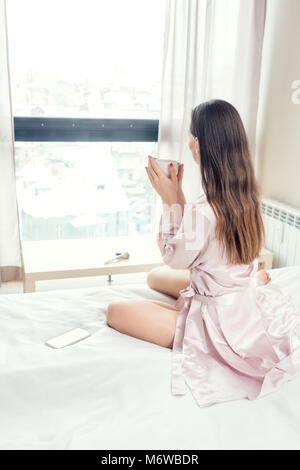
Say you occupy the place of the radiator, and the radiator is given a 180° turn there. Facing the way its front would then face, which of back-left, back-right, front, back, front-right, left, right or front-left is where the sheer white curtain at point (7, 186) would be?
back-left

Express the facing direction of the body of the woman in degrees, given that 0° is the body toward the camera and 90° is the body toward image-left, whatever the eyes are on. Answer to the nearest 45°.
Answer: approximately 135°

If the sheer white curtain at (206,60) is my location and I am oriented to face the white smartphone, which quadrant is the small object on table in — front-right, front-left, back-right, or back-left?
front-right

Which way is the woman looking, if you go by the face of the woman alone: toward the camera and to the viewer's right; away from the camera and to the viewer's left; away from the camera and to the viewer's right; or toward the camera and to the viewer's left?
away from the camera and to the viewer's left

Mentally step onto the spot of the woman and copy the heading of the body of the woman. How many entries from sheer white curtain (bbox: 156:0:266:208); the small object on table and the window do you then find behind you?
0

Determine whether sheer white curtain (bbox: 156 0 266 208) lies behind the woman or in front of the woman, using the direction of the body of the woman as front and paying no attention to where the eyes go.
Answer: in front

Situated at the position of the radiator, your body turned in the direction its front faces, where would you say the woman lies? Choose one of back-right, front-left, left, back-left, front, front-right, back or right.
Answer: front-left

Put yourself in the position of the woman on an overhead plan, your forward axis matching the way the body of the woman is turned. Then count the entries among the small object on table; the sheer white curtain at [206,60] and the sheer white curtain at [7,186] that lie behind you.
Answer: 0

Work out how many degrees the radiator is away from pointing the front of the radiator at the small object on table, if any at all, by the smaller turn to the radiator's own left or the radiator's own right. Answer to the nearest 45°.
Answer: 0° — it already faces it

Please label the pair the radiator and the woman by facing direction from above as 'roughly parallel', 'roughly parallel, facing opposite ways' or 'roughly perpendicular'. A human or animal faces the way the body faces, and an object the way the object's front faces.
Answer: roughly perpendicular

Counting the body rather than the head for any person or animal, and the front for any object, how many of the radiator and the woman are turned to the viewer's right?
0

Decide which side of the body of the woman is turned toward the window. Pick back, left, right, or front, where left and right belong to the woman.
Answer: front

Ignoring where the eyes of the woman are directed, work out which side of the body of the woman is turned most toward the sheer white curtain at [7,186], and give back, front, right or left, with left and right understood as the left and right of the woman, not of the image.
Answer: front

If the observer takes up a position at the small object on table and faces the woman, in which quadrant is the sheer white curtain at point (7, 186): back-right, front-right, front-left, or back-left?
back-right
